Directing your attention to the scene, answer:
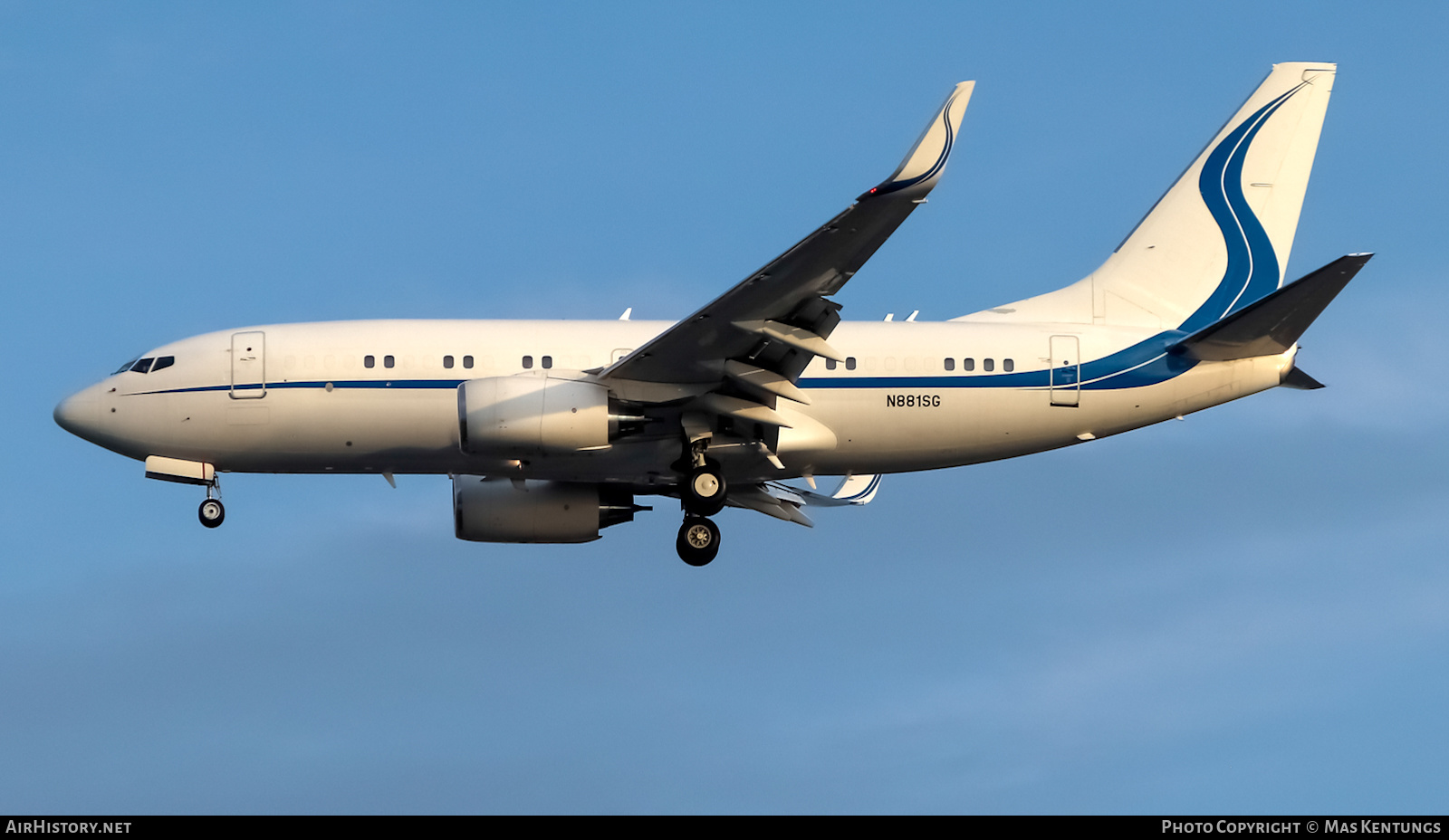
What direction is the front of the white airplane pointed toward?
to the viewer's left
